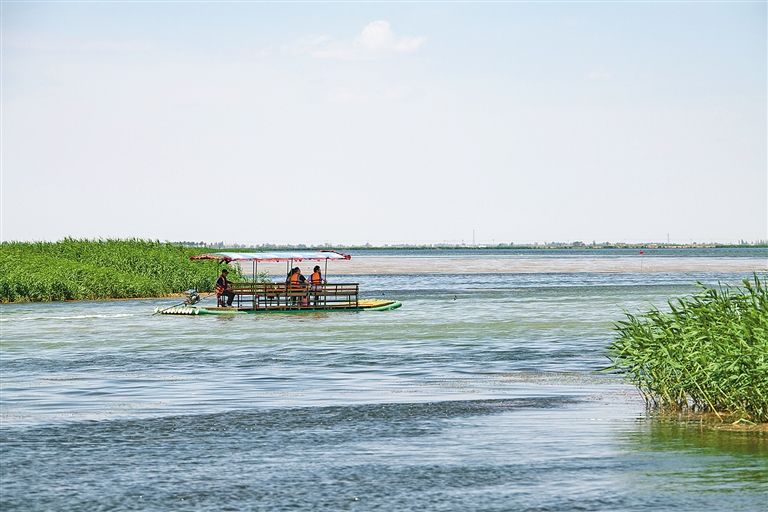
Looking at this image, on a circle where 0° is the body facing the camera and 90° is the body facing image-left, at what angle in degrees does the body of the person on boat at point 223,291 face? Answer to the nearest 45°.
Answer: approximately 270°

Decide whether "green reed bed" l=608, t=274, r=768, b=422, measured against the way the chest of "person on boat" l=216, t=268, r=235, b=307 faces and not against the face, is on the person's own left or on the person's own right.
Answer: on the person's own right
